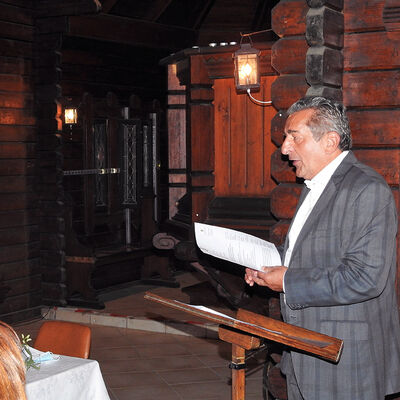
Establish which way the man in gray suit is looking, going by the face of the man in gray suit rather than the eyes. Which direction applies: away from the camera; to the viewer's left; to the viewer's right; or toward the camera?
to the viewer's left

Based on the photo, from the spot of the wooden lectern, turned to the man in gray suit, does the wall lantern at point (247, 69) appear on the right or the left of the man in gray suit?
left

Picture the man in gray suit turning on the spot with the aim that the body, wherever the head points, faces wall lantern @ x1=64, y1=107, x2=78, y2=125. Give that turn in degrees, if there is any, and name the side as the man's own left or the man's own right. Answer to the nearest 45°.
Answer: approximately 45° to the man's own right

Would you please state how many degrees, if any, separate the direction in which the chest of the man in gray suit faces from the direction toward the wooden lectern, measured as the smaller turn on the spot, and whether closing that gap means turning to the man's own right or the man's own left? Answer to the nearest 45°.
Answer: approximately 45° to the man's own left

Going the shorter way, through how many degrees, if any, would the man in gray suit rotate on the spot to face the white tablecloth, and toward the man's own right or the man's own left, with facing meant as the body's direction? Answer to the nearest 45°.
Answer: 0° — they already face it

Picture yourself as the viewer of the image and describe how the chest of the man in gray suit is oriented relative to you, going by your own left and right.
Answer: facing to the left of the viewer
